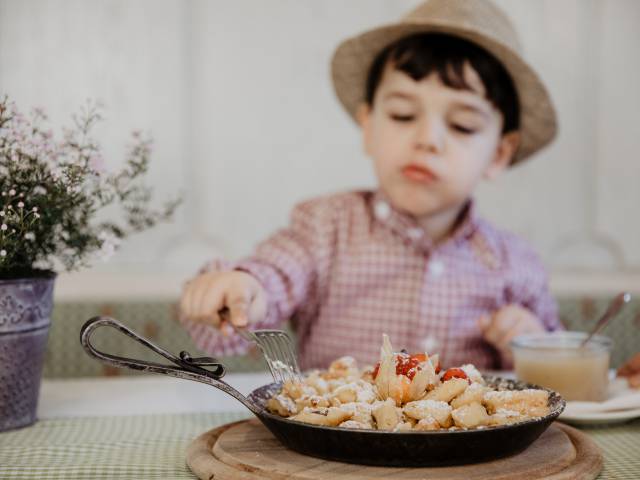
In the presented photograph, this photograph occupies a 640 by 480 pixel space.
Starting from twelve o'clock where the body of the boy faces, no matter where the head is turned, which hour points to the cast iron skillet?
The cast iron skillet is roughly at 12 o'clock from the boy.

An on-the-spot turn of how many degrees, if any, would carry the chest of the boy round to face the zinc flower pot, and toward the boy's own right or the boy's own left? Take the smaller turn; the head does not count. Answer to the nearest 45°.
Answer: approximately 45° to the boy's own right

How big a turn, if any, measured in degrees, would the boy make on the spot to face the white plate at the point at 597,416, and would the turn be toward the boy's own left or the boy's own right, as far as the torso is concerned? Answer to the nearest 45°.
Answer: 0° — they already face it

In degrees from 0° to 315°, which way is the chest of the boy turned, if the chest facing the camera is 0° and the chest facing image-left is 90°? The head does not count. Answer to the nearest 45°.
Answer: approximately 0°
